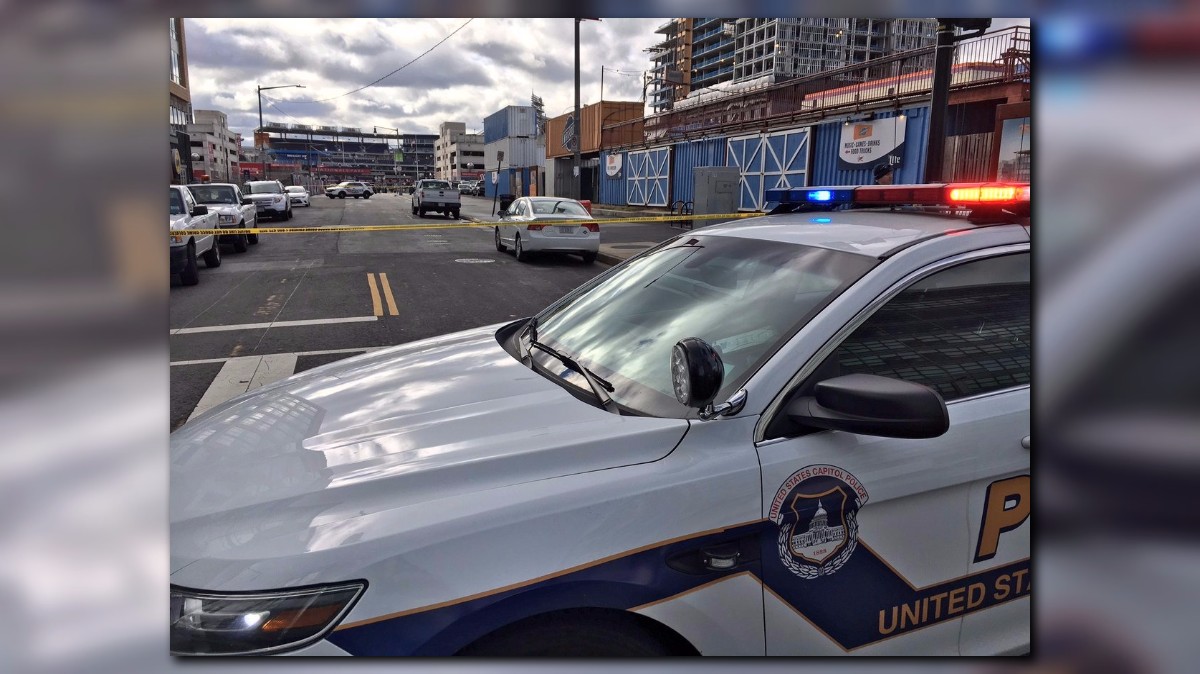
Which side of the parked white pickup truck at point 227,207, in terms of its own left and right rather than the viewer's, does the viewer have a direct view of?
front

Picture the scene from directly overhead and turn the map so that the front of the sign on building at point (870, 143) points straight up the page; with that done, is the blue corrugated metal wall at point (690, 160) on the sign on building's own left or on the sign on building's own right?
on the sign on building's own right

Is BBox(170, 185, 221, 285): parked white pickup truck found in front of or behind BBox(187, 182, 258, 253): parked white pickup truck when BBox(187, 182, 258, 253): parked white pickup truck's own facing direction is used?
in front

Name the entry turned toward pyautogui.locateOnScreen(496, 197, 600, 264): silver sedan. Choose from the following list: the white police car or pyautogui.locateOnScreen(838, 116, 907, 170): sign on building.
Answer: the sign on building

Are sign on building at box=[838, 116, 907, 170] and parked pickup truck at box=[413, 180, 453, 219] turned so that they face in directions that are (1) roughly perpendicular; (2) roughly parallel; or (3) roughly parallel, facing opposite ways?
roughly perpendicular

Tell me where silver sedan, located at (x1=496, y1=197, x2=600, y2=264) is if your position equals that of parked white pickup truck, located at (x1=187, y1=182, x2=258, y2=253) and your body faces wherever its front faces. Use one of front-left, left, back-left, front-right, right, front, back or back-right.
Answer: front-left

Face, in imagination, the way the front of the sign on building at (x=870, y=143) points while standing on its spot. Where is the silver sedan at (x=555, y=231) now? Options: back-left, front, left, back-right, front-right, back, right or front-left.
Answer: front

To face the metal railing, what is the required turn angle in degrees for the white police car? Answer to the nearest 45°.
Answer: approximately 135° to its right
